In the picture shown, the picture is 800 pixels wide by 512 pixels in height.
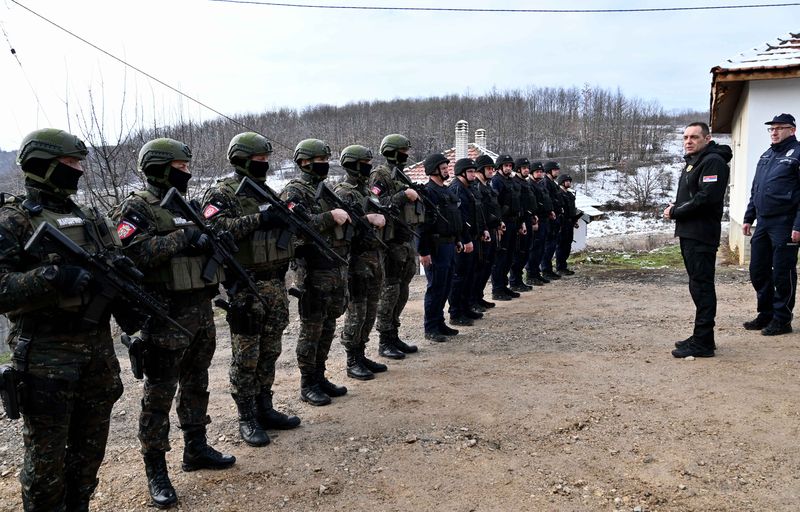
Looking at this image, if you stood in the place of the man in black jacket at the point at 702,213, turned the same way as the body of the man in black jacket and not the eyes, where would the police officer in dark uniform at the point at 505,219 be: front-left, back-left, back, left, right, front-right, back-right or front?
front-right

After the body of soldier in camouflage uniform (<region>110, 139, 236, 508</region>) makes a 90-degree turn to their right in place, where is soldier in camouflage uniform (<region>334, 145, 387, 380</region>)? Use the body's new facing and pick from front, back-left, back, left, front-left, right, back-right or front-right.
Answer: back

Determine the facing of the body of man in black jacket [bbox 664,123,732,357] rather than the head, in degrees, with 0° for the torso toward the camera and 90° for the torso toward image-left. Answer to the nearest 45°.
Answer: approximately 90°

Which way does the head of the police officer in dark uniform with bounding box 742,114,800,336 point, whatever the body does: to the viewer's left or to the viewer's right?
to the viewer's left

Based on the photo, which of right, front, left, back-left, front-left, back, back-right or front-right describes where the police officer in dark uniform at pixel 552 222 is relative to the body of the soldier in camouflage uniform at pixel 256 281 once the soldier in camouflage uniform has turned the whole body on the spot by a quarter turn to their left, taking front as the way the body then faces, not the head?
front
